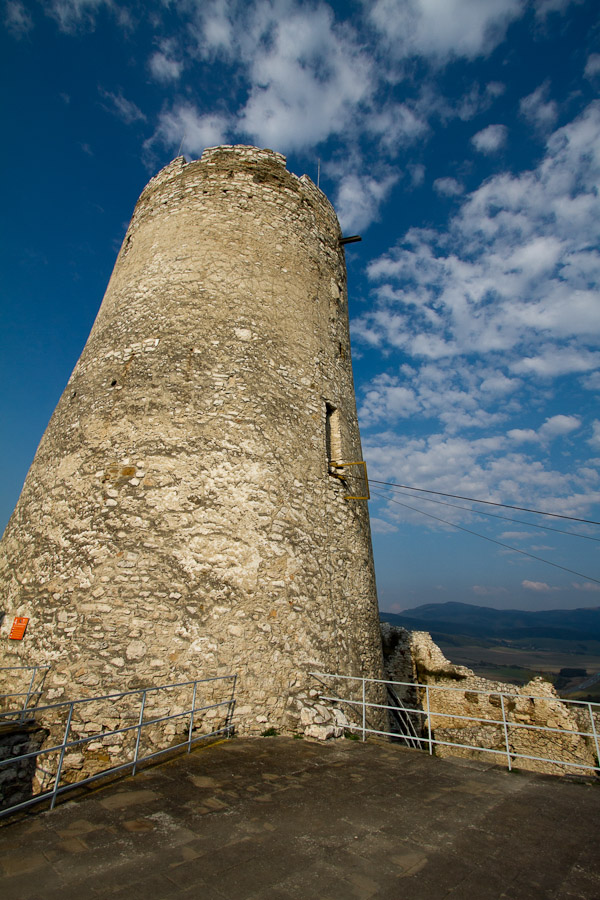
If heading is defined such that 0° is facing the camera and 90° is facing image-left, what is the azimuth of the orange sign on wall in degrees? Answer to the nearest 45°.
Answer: approximately 0°

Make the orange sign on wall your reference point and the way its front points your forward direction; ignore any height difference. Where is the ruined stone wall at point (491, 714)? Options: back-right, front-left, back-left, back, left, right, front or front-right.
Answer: left

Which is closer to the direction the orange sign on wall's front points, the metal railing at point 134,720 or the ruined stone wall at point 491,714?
the metal railing
